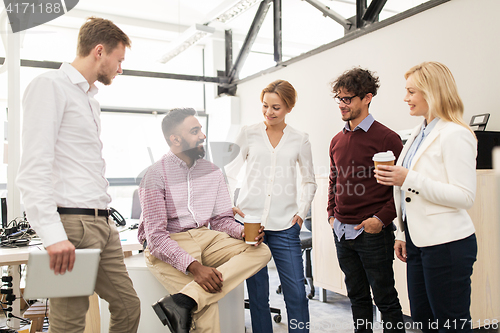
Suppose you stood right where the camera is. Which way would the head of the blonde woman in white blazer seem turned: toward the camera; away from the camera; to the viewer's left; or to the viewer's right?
to the viewer's left

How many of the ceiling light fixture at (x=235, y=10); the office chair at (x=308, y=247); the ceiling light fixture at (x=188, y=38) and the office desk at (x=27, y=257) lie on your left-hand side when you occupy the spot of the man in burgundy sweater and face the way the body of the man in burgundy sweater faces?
0

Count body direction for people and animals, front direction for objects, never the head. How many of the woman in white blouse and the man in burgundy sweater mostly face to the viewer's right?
0

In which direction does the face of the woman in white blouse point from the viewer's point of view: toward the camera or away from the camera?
toward the camera

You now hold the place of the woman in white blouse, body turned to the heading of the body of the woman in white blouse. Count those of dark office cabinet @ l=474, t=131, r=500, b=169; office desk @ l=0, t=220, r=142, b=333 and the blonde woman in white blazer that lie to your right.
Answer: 1

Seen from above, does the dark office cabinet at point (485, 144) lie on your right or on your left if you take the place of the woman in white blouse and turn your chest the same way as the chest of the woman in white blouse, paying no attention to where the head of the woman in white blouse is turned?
on your left

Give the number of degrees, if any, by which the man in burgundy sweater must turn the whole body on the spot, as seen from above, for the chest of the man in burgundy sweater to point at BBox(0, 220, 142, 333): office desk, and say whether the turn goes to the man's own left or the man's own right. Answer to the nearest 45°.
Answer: approximately 45° to the man's own right

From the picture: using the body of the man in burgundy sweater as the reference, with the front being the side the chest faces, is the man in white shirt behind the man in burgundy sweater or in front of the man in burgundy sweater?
in front

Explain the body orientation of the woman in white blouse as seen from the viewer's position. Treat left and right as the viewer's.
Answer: facing the viewer

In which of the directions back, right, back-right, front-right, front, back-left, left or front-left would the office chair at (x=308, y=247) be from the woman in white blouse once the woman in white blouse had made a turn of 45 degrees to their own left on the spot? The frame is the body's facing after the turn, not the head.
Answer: back-left

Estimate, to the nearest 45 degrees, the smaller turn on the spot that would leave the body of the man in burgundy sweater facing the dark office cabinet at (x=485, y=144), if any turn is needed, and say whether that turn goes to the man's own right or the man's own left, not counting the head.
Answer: approximately 180°

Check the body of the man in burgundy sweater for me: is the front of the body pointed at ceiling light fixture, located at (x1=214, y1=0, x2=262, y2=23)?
no

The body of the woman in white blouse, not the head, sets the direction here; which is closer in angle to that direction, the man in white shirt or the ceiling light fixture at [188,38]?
the man in white shirt

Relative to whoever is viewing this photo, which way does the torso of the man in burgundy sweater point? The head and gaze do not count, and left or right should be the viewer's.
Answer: facing the viewer and to the left of the viewer

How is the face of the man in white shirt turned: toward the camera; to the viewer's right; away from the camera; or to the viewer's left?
to the viewer's right

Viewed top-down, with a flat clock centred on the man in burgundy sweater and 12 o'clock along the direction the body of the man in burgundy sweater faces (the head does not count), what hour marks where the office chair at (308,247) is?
The office chair is roughly at 4 o'clock from the man in burgundy sweater.
